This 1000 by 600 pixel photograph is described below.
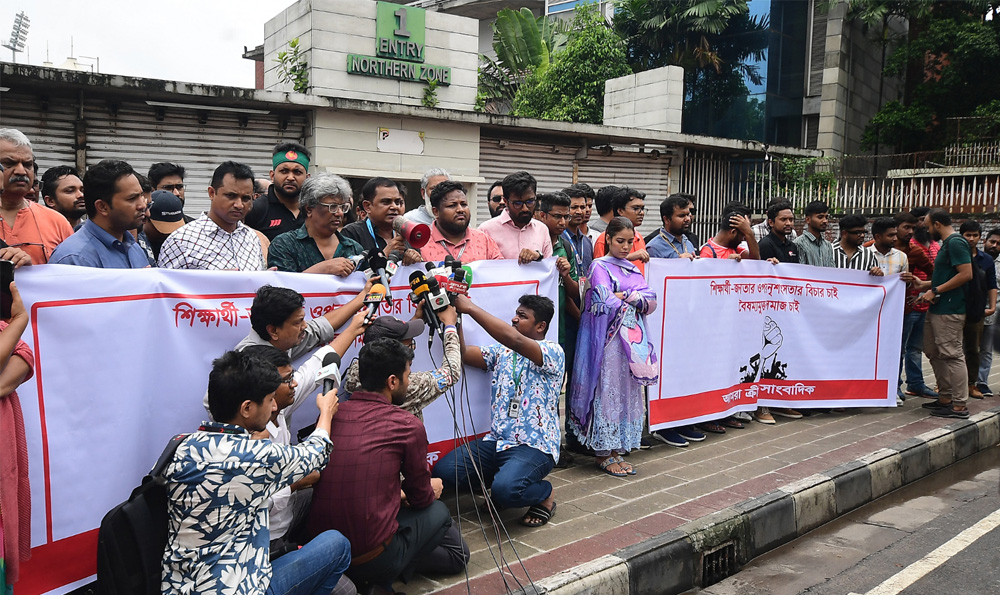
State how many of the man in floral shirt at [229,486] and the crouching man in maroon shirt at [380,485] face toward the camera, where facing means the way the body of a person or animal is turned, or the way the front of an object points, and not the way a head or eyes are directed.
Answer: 0

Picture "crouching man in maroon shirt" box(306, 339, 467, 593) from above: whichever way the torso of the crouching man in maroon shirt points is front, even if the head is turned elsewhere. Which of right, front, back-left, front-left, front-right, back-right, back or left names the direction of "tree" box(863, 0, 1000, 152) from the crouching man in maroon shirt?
front

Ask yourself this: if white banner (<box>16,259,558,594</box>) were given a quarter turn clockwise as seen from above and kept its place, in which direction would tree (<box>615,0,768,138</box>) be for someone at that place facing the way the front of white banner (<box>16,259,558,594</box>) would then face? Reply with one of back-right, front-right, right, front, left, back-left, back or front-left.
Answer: back

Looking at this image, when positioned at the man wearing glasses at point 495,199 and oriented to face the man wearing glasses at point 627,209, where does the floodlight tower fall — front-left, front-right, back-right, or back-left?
back-left

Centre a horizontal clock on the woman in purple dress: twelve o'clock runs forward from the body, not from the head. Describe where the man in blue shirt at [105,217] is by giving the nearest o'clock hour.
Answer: The man in blue shirt is roughly at 3 o'clock from the woman in purple dress.

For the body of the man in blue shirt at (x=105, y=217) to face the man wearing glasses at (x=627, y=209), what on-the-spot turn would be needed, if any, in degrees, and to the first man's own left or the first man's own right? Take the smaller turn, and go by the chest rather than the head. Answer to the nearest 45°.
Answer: approximately 45° to the first man's own left

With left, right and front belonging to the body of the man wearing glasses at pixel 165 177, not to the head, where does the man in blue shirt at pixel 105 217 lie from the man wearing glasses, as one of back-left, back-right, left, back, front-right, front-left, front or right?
front-right

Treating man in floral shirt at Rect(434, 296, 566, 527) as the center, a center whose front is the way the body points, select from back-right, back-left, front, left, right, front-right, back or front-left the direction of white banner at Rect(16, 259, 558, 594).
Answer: front

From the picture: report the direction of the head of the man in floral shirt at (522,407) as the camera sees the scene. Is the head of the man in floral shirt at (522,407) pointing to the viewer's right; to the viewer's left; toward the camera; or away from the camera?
to the viewer's left

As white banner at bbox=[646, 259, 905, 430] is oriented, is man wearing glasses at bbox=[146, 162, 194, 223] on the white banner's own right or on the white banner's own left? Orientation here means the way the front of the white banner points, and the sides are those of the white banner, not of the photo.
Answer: on the white banner's own right

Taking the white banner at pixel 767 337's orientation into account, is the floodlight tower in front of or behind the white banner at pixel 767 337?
behind

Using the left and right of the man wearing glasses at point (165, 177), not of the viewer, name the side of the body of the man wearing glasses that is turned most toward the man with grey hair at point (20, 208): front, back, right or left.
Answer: right

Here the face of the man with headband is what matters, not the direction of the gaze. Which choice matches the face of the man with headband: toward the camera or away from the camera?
toward the camera

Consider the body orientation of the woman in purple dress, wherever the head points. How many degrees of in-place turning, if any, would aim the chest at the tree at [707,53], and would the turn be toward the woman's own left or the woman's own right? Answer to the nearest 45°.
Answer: approximately 135° to the woman's own left
